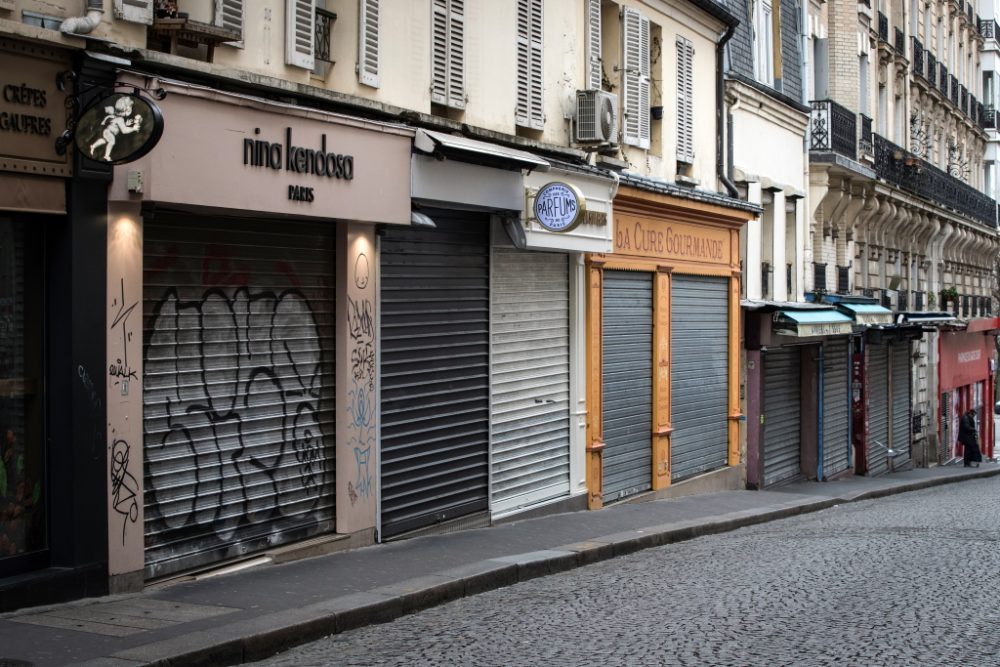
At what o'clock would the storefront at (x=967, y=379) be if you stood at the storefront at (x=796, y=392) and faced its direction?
the storefront at (x=967, y=379) is roughly at 8 o'clock from the storefront at (x=796, y=392).

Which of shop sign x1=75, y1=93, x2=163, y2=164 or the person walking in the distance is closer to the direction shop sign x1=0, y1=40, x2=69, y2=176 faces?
the shop sign

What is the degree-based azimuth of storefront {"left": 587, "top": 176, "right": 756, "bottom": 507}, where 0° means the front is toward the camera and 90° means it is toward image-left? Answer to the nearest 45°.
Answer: approximately 315°

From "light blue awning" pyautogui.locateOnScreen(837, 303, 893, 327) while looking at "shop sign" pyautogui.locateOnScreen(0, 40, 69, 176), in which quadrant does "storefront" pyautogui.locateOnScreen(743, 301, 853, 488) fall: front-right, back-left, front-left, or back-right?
front-right

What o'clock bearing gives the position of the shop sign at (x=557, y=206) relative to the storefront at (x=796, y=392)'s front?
The shop sign is roughly at 2 o'clock from the storefront.

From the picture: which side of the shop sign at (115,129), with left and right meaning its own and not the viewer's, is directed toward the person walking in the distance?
back

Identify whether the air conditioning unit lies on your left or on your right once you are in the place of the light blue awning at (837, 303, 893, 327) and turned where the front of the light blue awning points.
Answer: on your right

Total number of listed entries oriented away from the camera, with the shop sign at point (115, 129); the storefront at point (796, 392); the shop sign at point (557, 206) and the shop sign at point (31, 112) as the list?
0

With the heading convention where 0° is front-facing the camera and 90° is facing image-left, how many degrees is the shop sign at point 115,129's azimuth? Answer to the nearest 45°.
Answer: approximately 45°

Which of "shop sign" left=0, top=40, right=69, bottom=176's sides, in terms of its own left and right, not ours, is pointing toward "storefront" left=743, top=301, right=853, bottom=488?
left

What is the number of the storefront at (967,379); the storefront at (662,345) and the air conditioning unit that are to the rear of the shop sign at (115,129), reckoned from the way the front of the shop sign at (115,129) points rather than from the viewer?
3
